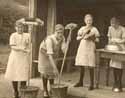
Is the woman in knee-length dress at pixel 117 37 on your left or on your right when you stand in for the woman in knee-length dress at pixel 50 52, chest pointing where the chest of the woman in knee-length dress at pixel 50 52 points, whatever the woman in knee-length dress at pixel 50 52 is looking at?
on your left

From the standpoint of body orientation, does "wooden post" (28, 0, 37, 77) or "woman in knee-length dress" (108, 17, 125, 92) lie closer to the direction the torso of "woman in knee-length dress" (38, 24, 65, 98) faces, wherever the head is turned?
the woman in knee-length dress

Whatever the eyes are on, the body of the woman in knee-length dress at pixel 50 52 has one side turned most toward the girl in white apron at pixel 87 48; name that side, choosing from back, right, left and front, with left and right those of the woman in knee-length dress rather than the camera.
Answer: left

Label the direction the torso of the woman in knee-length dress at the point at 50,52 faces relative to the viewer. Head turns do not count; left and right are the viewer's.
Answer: facing the viewer and to the right of the viewer

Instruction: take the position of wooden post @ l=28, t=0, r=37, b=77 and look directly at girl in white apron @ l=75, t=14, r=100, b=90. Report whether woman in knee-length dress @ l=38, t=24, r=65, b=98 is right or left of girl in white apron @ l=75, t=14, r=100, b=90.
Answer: right
